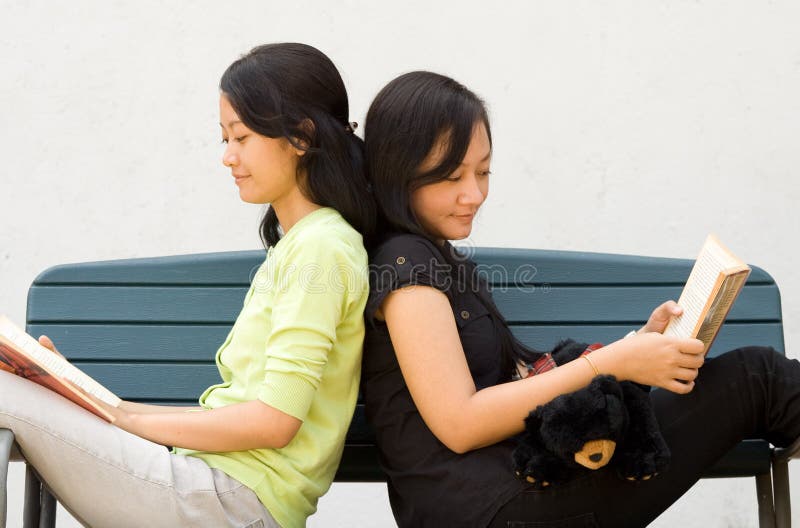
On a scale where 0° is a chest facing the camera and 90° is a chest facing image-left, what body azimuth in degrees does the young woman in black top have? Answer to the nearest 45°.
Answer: approximately 270°

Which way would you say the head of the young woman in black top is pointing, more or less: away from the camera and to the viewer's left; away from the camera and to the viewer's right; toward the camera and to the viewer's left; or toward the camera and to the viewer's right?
toward the camera and to the viewer's right

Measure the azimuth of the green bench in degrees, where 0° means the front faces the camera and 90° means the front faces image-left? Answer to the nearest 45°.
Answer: approximately 0°
